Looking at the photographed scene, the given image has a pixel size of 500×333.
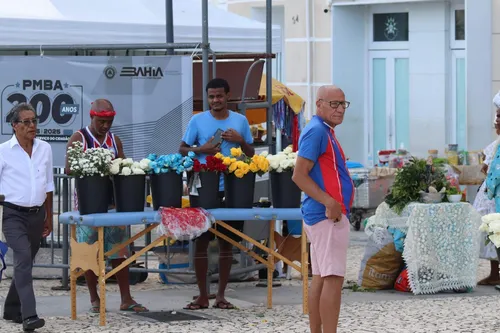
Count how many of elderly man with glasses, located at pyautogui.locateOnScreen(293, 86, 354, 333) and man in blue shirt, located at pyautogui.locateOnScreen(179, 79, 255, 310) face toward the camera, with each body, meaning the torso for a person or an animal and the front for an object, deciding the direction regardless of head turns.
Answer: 1

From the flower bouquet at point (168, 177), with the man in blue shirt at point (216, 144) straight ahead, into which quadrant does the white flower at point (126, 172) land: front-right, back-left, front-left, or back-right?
back-left

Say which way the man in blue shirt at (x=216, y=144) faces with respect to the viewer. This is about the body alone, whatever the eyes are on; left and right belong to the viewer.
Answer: facing the viewer

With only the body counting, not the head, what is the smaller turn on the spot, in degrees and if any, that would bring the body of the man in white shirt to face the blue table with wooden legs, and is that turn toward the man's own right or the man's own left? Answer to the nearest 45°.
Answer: approximately 45° to the man's own left

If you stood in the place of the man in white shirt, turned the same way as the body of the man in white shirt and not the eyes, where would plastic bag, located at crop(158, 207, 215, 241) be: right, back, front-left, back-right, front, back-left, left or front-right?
front-left
